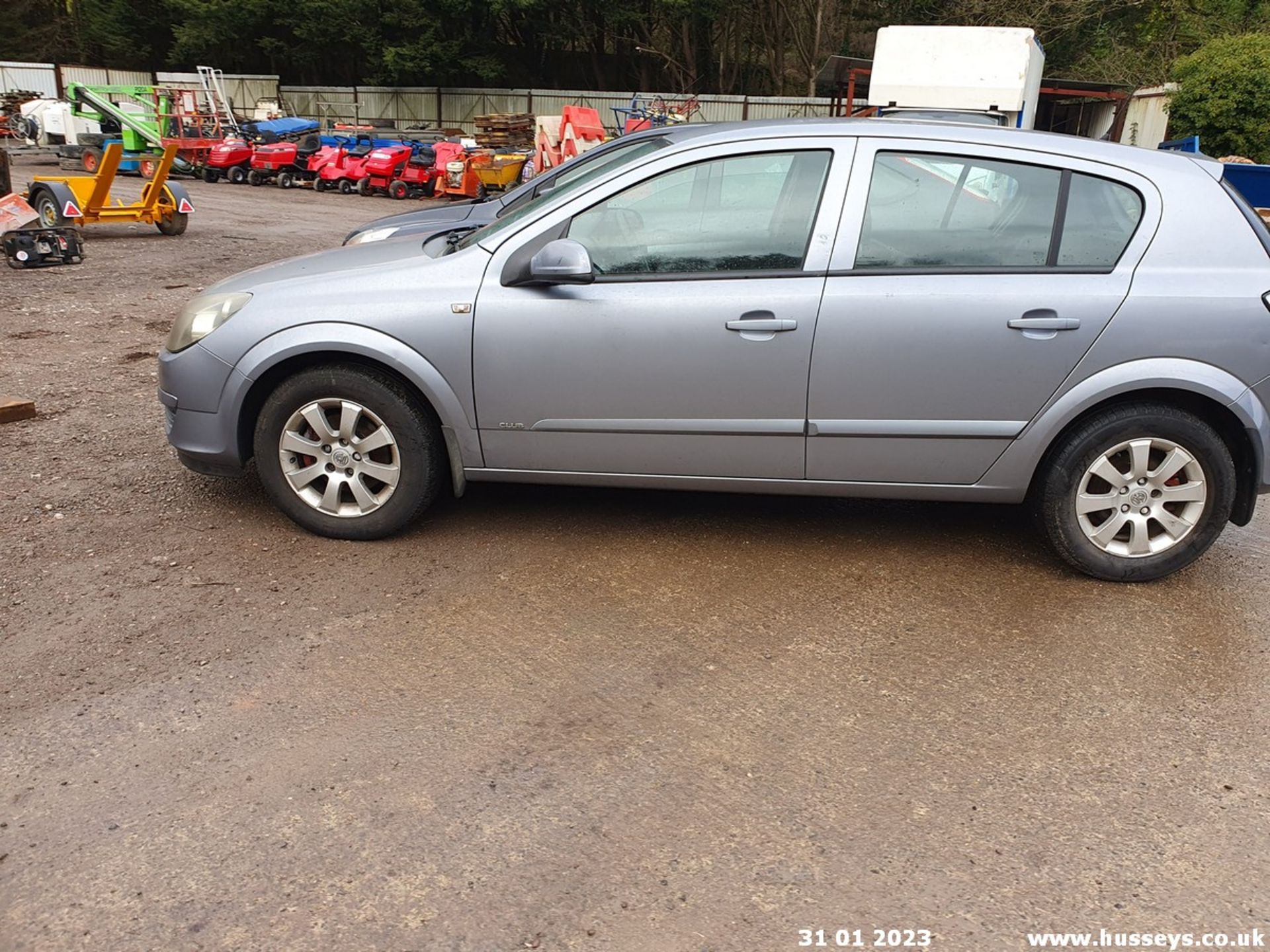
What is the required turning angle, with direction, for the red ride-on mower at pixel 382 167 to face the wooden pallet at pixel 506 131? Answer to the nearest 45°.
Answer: approximately 180°

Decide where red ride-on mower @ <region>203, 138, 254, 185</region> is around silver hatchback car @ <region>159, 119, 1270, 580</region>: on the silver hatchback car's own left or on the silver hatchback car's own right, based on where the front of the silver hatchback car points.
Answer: on the silver hatchback car's own right

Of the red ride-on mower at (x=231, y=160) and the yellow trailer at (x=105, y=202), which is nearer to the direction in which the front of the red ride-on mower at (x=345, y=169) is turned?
the yellow trailer

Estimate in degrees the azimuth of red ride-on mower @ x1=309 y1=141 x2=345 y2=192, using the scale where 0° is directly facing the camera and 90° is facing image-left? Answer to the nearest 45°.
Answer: approximately 45°

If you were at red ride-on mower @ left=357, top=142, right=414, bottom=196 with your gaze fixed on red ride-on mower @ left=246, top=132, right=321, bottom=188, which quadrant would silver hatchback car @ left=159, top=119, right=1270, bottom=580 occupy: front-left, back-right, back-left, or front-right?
back-left

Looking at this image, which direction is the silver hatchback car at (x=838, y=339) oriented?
to the viewer's left

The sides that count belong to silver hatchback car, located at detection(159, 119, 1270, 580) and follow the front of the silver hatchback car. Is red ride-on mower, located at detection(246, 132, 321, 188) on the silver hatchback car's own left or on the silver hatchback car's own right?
on the silver hatchback car's own right
